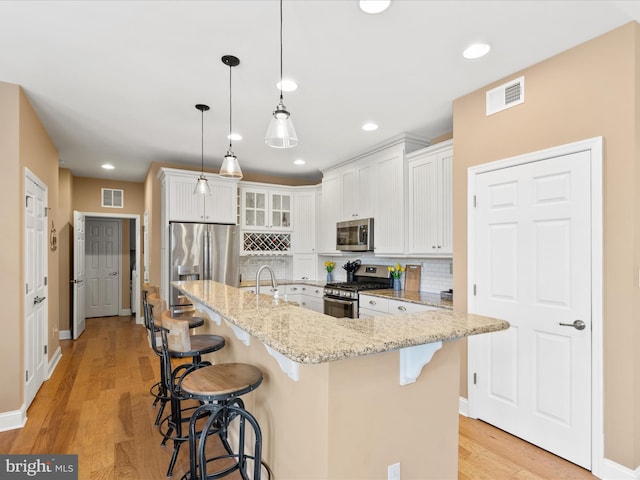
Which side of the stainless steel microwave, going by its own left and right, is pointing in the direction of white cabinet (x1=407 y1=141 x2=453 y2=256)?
left

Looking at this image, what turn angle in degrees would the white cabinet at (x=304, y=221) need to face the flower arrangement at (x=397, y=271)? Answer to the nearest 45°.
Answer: approximately 45° to its left

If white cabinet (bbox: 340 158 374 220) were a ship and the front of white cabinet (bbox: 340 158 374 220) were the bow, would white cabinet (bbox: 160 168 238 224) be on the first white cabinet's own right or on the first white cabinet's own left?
on the first white cabinet's own right

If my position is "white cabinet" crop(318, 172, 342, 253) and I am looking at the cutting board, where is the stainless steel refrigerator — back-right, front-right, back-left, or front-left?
back-right

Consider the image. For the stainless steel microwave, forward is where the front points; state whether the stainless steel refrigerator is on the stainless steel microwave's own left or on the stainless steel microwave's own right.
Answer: on the stainless steel microwave's own right

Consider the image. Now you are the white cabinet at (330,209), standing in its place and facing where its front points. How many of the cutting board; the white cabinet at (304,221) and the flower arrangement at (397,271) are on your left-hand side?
2

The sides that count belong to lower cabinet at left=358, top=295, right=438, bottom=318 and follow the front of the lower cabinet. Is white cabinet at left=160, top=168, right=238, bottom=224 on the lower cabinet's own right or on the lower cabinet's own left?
on the lower cabinet's own right

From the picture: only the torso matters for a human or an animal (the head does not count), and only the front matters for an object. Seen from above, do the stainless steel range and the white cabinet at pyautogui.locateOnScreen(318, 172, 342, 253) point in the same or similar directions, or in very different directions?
same or similar directions

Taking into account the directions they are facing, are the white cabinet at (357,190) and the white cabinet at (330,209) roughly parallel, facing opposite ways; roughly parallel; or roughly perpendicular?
roughly parallel

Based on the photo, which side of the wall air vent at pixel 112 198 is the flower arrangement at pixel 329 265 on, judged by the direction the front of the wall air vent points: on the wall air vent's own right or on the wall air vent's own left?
on the wall air vent's own left

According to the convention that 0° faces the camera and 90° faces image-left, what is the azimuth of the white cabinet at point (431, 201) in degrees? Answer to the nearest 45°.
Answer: approximately 45°

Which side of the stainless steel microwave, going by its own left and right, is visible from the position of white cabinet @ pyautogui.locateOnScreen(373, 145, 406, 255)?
left

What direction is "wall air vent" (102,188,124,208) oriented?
toward the camera

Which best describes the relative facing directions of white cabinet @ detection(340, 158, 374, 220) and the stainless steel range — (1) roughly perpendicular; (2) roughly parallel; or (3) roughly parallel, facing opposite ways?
roughly parallel

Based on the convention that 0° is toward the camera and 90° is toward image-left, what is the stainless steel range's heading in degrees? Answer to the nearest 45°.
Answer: approximately 45°

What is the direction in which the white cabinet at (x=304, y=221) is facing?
toward the camera

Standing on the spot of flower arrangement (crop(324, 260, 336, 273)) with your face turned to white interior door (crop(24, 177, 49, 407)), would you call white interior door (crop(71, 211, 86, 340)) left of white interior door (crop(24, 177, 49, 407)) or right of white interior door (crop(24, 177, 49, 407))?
right
